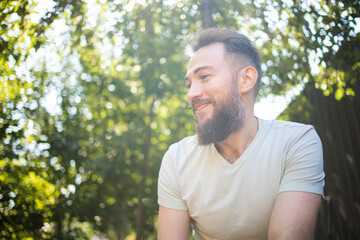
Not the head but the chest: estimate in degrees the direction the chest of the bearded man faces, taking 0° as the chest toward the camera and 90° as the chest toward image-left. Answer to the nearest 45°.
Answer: approximately 45°

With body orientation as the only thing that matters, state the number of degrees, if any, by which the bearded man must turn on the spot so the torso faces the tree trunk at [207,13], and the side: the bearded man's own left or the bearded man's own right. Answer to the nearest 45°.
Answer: approximately 135° to the bearded man's own right

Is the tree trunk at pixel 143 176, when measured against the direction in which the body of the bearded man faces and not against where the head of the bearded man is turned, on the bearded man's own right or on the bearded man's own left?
on the bearded man's own right

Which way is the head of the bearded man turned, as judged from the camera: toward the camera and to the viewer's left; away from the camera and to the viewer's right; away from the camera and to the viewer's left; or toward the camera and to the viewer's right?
toward the camera and to the viewer's left
